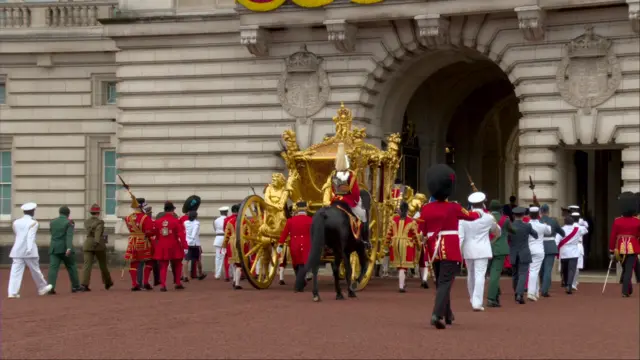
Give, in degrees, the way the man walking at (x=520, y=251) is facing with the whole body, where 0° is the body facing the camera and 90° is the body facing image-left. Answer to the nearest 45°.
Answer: approximately 180°

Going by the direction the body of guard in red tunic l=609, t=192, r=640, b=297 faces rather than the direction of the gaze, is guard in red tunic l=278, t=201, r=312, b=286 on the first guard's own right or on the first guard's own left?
on the first guard's own left

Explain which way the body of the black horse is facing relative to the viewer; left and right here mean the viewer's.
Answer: facing away from the viewer and to the right of the viewer

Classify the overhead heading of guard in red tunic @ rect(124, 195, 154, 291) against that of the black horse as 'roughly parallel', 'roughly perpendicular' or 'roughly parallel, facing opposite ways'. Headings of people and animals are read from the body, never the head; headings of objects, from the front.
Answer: roughly parallel

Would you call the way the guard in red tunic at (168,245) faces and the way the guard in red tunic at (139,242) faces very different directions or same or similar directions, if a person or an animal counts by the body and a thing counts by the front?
same or similar directions

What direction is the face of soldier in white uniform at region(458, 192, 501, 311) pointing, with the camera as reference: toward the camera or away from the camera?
away from the camera
